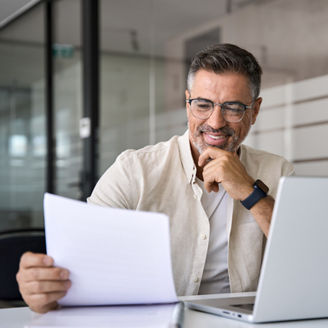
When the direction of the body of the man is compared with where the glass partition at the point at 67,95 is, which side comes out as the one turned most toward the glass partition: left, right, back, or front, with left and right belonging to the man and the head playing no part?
back

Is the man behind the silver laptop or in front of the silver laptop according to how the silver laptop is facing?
in front

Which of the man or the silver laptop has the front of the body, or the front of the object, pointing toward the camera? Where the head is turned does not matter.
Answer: the man

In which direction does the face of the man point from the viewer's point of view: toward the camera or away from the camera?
toward the camera

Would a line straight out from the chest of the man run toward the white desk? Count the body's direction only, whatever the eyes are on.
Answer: yes

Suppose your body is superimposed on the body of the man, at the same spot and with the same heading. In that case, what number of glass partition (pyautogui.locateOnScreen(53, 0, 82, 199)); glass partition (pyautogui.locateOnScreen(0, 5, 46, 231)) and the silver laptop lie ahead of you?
1

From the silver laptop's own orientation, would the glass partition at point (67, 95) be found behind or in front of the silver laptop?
in front

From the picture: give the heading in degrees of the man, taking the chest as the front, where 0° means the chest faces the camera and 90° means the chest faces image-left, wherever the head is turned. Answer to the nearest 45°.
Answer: approximately 0°

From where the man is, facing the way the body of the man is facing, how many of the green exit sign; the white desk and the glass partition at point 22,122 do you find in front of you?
1

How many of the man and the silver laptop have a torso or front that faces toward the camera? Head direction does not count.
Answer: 1

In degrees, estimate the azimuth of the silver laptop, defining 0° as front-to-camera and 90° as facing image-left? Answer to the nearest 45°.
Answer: approximately 135°
